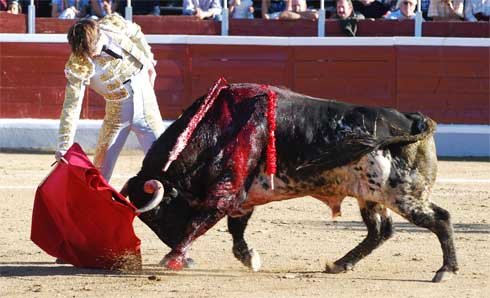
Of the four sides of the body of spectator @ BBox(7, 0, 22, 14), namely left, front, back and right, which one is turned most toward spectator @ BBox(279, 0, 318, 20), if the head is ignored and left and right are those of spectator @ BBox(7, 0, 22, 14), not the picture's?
left

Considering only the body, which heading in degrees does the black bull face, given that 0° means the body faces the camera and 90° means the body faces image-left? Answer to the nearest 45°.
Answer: approximately 90°

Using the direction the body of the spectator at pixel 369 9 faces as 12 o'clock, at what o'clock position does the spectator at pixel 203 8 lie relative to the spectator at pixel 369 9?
the spectator at pixel 203 8 is roughly at 3 o'clock from the spectator at pixel 369 9.

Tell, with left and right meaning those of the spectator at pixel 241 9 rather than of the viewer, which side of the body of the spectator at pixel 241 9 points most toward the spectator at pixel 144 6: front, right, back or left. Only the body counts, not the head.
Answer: right

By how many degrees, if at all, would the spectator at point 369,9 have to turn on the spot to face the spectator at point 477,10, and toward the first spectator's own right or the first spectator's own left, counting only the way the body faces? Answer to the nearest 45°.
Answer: approximately 90° to the first spectator's own left
